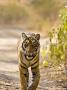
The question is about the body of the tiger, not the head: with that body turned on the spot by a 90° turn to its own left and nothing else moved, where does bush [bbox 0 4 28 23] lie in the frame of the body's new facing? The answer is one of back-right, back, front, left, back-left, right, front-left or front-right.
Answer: left

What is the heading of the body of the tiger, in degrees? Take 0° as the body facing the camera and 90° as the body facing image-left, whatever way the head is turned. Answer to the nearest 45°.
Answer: approximately 0°
